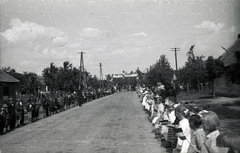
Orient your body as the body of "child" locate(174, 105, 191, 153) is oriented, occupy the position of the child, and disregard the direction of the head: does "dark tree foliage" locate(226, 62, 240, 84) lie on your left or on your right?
on your right

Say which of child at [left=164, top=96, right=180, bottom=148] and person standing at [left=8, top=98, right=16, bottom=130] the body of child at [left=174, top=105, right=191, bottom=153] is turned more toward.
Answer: the person standing

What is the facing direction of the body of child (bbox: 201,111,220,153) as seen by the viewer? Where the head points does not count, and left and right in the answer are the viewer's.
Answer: facing away from the viewer and to the left of the viewer

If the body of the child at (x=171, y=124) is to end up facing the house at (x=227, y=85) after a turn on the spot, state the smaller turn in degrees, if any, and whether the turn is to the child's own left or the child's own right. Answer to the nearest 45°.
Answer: approximately 90° to the child's own right

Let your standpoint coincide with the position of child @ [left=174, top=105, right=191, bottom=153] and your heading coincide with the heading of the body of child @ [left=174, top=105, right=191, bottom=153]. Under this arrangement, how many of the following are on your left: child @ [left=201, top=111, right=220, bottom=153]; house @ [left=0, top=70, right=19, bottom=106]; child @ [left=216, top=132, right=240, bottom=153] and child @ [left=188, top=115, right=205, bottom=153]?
3

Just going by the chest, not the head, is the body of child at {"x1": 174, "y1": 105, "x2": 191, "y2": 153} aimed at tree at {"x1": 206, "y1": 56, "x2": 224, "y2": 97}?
no

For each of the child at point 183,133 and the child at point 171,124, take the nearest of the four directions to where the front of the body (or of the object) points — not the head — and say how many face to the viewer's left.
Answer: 2

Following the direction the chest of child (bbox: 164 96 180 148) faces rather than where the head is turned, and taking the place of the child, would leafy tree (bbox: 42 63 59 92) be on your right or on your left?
on your right

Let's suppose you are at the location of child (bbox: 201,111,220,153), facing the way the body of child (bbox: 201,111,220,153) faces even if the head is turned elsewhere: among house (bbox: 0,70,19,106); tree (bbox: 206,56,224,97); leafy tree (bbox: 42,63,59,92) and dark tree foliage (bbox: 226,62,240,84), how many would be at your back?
0

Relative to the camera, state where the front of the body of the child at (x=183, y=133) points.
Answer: to the viewer's left

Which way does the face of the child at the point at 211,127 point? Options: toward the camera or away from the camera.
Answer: away from the camera

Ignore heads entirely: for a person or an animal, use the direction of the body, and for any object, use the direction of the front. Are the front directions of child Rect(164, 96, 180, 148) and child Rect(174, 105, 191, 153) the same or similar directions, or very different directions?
same or similar directions

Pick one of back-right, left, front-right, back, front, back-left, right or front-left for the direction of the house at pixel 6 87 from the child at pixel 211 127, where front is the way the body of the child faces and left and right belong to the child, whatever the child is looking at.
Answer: front

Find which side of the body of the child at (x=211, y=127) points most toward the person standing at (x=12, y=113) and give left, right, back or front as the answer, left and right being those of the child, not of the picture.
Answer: front

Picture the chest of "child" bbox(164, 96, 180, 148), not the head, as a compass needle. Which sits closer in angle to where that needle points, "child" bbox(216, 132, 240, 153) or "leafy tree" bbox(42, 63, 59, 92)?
the leafy tree

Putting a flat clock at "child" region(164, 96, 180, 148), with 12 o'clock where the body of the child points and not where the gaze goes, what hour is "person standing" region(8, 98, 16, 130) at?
The person standing is roughly at 1 o'clock from the child.

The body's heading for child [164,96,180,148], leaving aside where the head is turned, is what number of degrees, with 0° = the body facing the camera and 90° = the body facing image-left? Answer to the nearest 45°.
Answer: approximately 90°
